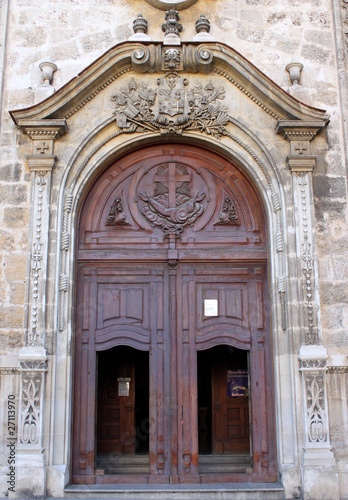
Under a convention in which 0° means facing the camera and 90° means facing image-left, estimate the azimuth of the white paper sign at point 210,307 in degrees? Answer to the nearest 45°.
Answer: approximately 0°

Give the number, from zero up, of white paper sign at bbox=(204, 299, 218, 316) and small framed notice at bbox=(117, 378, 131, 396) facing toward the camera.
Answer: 2

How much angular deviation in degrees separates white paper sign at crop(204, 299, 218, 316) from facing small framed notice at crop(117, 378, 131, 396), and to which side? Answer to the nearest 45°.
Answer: approximately 135° to its right

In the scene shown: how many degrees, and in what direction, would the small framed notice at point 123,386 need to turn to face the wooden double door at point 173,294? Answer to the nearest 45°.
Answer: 0° — it already faces it

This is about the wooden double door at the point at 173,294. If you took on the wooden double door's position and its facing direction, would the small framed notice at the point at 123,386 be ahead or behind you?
behind

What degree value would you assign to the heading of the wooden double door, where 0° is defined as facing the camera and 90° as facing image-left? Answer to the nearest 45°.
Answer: approximately 0°
